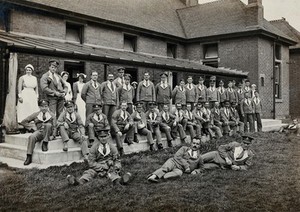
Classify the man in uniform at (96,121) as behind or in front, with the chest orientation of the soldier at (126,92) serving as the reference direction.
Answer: in front

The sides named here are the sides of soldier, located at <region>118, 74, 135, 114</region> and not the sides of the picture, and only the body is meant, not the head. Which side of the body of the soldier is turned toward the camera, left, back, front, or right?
front

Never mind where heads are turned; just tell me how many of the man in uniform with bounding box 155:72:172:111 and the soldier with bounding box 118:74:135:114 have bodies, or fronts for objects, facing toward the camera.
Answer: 2

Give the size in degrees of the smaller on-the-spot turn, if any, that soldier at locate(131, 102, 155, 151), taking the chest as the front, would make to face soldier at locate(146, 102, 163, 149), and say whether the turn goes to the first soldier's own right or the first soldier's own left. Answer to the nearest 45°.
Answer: approximately 90° to the first soldier's own left

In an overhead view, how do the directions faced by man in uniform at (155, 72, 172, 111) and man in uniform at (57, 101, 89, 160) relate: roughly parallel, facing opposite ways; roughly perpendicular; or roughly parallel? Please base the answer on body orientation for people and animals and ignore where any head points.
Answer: roughly parallel

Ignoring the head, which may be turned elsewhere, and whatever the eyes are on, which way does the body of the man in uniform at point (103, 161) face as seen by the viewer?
toward the camera

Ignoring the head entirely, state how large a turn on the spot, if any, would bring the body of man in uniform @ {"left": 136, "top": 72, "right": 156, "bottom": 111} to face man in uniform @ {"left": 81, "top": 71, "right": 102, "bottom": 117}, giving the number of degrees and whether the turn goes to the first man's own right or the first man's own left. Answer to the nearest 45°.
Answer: approximately 45° to the first man's own right

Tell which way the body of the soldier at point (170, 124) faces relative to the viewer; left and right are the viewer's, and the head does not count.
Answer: facing the viewer and to the right of the viewer

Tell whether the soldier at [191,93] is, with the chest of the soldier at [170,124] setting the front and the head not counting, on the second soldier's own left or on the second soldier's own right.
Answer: on the second soldier's own left

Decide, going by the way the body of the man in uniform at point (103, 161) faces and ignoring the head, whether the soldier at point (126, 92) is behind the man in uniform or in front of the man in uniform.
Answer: behind

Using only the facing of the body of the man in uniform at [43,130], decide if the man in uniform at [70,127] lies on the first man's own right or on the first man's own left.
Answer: on the first man's own left

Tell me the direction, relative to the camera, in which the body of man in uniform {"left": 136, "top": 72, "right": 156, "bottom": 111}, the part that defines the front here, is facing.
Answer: toward the camera

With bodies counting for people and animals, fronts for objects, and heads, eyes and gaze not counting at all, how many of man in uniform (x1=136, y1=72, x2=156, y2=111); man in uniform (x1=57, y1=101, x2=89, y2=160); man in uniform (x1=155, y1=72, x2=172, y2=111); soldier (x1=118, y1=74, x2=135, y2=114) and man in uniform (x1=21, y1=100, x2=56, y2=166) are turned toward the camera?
5

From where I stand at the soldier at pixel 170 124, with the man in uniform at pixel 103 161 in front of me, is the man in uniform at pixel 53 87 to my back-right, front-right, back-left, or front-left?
front-right

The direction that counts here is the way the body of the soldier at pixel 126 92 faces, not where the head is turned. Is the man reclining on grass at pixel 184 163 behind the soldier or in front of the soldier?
in front

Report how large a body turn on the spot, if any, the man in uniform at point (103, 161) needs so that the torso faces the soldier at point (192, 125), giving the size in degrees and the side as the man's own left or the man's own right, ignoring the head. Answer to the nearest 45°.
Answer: approximately 135° to the man's own left
